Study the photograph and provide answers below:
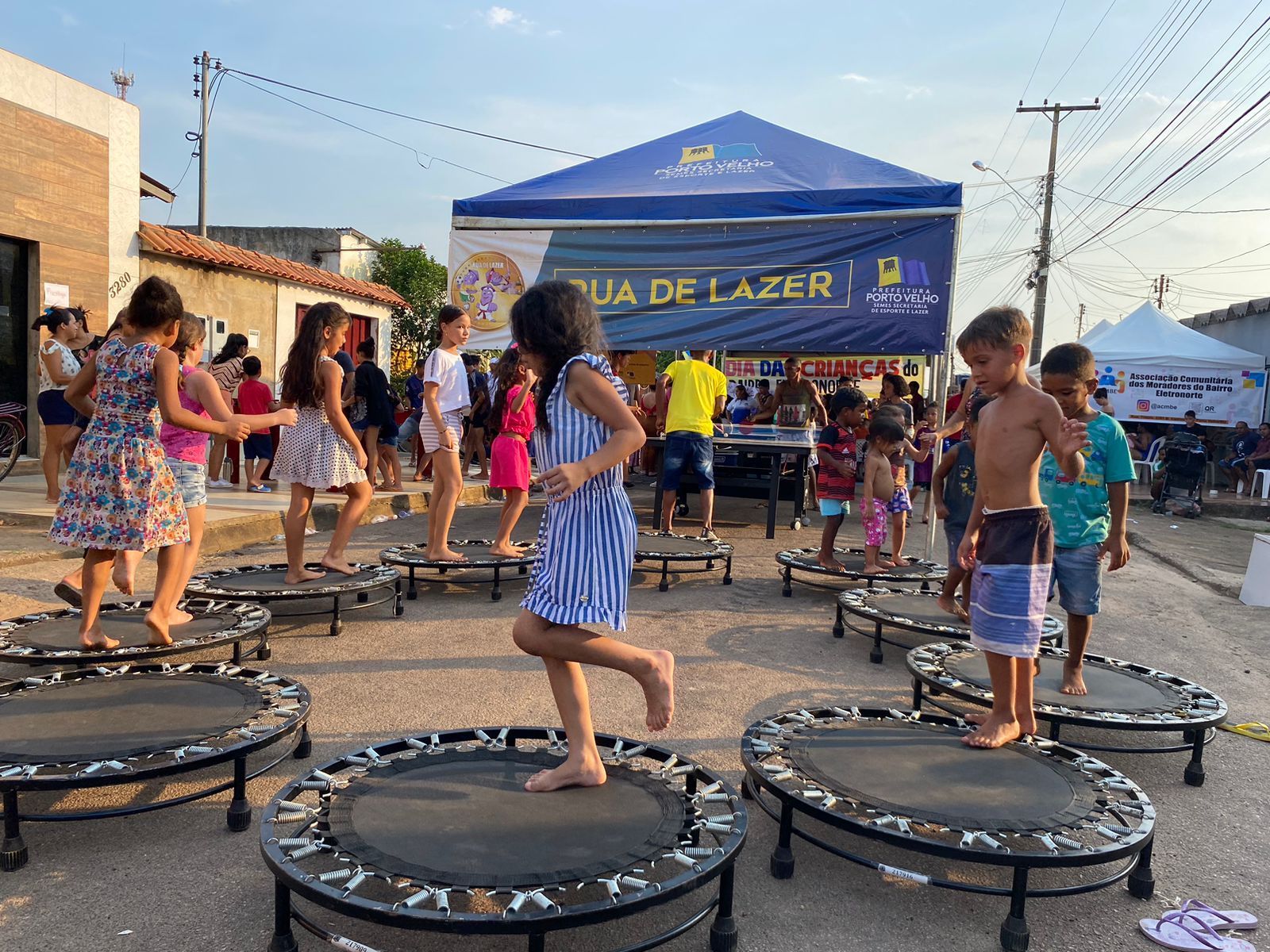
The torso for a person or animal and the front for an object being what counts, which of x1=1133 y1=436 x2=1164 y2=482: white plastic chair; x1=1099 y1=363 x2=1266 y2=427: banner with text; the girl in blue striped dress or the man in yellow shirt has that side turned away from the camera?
the man in yellow shirt

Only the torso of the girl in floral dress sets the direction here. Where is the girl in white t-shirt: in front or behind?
in front

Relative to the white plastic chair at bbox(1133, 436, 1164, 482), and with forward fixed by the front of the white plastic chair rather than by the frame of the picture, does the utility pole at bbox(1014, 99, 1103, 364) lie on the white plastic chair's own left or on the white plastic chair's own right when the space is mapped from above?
on the white plastic chair's own right

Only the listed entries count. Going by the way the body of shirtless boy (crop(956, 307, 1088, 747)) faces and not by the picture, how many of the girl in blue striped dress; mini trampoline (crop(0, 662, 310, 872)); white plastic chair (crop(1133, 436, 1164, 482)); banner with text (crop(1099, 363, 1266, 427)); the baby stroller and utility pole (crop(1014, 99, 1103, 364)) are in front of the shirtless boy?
2

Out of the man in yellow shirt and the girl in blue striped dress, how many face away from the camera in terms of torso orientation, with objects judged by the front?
1

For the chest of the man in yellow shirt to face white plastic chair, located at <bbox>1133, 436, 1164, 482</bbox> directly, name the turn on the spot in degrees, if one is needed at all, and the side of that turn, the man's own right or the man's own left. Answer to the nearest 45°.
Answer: approximately 45° to the man's own right

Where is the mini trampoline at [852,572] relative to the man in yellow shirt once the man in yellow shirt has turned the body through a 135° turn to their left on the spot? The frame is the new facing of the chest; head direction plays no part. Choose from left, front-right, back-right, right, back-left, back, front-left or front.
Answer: left

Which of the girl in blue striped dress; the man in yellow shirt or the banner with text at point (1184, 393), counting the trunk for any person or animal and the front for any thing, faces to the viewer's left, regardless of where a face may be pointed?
the girl in blue striped dress

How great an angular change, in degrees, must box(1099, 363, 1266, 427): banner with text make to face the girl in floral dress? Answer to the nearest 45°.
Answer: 0° — it already faces them

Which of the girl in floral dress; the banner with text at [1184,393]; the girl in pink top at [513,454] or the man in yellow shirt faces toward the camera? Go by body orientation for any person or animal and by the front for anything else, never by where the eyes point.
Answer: the banner with text

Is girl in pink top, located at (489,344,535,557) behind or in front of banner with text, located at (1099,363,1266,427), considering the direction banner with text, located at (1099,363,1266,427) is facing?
in front

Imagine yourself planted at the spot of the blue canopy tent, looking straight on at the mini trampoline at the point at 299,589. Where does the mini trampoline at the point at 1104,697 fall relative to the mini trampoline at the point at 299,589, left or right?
left

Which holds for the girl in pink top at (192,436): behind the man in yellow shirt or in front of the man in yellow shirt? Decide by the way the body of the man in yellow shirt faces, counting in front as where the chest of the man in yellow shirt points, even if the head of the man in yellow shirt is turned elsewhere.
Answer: behind

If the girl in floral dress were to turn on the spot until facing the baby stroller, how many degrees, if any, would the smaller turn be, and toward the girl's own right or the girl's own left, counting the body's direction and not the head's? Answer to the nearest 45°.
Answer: approximately 45° to the girl's own right
